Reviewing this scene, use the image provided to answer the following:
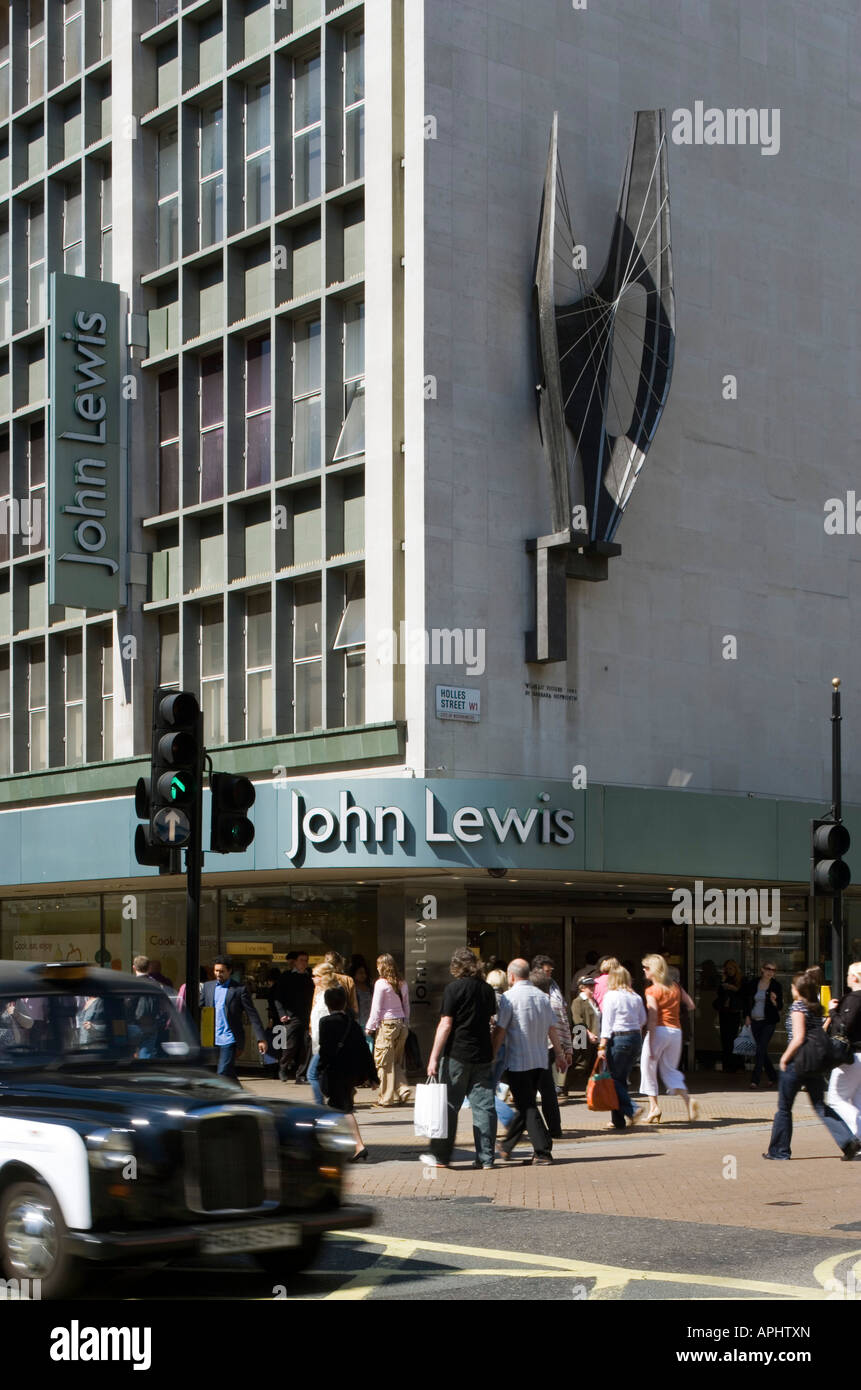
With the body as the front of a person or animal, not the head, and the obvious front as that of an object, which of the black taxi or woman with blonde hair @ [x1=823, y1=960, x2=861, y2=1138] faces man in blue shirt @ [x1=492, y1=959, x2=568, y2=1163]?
the woman with blonde hair

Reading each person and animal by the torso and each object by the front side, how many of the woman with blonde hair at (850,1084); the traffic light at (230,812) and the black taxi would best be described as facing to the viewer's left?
1

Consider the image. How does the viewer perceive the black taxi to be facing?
facing the viewer and to the right of the viewer

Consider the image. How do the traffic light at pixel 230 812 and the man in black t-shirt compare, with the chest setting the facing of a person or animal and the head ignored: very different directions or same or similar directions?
very different directions

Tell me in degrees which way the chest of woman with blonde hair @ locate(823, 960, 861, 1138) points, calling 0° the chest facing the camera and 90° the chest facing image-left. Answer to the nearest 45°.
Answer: approximately 90°

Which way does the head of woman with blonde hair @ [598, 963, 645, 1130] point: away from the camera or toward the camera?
away from the camera

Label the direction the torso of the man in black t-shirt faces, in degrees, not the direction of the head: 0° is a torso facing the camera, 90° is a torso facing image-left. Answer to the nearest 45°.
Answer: approximately 135°

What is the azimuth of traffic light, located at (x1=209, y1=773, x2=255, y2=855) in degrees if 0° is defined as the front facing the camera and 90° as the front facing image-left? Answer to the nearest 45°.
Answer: approximately 315°
